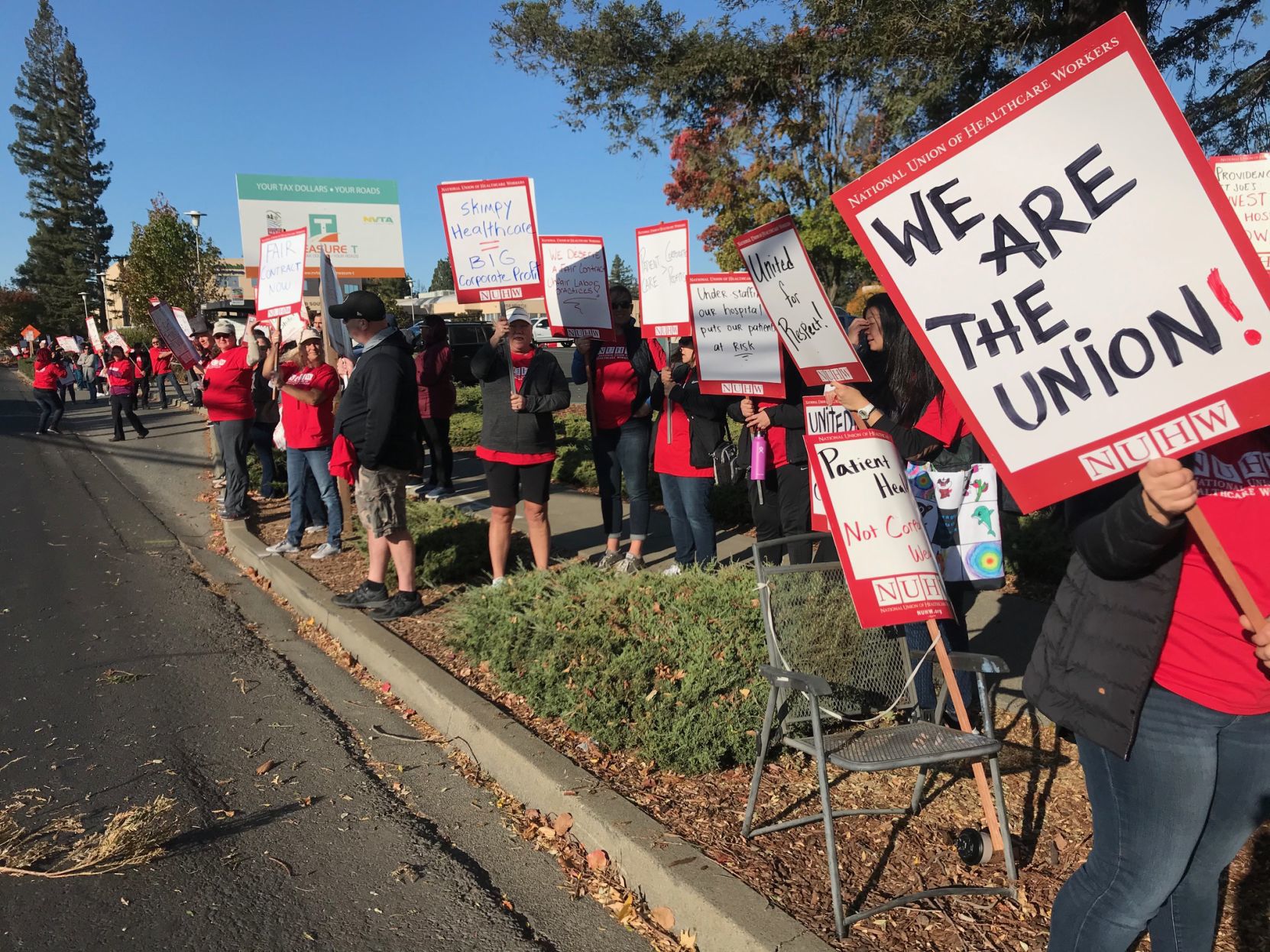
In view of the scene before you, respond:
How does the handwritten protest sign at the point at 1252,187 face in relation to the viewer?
toward the camera

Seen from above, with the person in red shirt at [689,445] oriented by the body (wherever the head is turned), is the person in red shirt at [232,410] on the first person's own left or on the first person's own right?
on the first person's own right

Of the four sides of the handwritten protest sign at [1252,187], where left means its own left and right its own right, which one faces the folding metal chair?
front

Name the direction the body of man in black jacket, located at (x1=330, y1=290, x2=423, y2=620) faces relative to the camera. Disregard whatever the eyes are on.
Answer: to the viewer's left

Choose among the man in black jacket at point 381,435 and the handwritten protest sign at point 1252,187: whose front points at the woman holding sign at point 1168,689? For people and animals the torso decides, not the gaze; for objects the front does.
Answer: the handwritten protest sign

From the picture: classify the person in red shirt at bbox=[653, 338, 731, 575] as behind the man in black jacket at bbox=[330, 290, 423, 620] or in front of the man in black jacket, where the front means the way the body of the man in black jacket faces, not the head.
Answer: behind

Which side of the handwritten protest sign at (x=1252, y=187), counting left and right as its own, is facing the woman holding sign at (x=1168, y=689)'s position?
front

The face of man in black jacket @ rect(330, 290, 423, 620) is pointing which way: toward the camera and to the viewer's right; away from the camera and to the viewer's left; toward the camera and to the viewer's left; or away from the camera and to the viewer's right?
away from the camera and to the viewer's left

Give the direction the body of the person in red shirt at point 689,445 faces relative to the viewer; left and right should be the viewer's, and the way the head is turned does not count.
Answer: facing the viewer and to the left of the viewer
